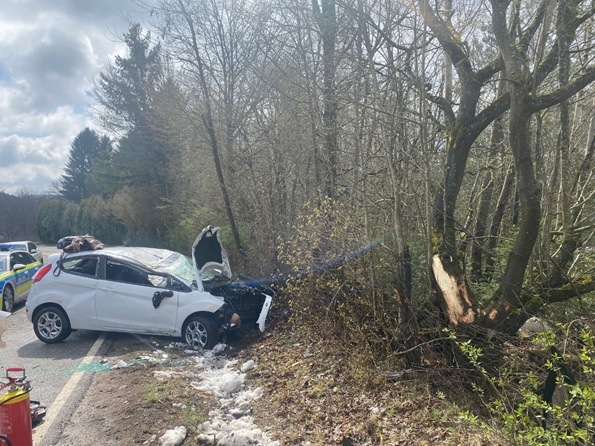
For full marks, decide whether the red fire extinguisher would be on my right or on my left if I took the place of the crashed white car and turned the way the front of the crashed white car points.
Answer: on my right

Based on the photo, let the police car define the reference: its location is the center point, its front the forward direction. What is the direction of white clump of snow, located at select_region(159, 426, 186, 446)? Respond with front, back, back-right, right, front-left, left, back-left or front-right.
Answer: front-left

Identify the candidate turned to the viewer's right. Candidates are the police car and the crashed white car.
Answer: the crashed white car

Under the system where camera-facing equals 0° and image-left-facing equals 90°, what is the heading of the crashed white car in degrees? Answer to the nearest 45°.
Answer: approximately 270°

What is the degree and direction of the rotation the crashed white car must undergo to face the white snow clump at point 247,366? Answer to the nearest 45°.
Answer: approximately 45° to its right

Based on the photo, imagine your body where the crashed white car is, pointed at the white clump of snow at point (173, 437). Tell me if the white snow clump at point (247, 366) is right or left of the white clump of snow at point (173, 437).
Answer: left

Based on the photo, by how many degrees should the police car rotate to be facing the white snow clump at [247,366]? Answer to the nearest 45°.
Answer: approximately 45° to its left

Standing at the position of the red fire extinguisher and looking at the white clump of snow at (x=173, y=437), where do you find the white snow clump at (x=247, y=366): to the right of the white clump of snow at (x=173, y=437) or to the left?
left

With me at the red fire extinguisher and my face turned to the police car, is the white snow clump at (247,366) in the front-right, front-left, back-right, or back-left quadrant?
front-right

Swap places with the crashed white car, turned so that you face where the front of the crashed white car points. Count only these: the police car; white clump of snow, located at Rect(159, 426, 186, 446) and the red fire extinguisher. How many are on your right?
2
